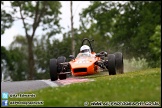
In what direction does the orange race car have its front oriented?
toward the camera
